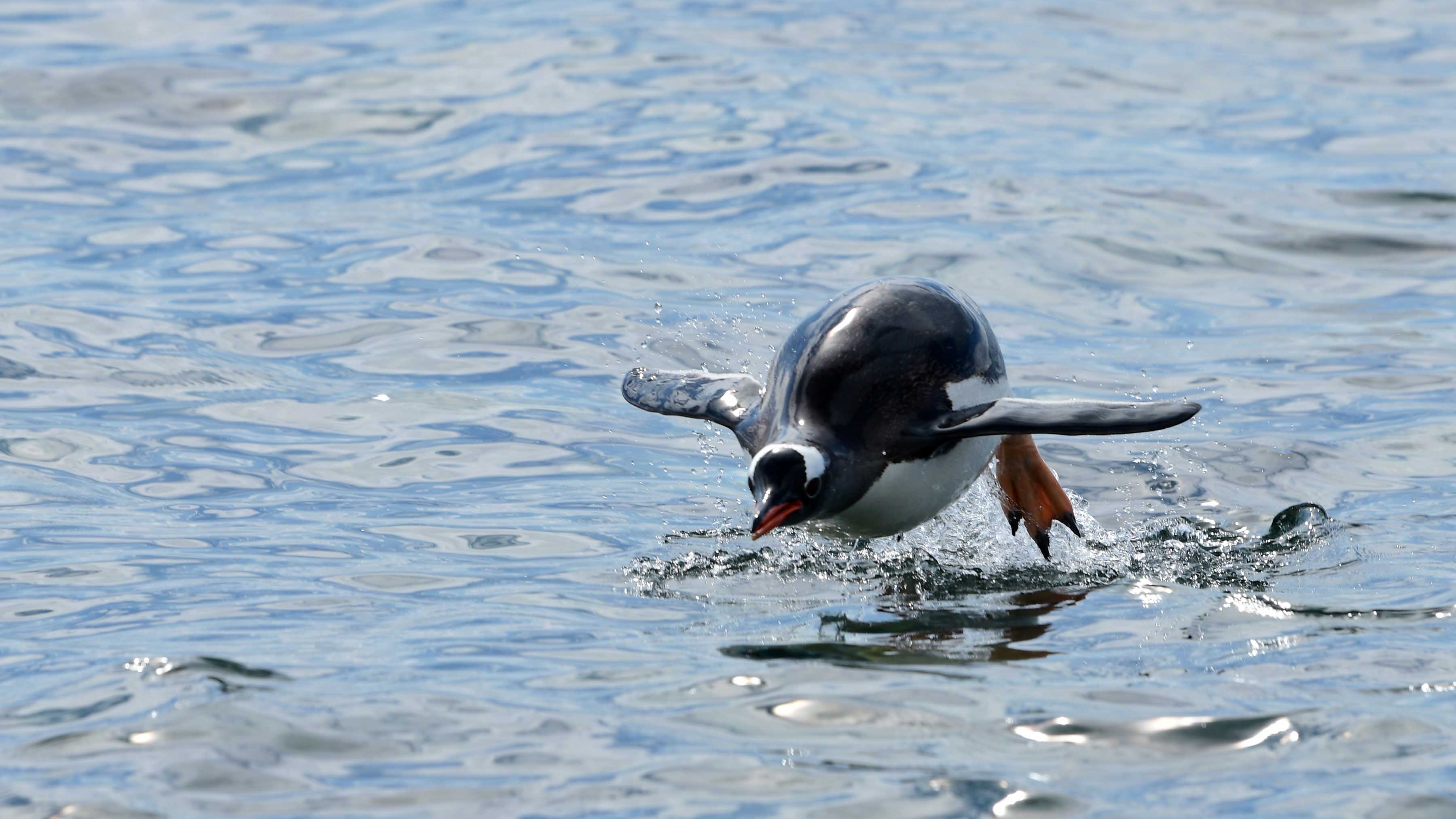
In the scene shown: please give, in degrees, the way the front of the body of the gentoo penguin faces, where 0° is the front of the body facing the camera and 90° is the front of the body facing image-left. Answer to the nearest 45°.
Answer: approximately 45°
